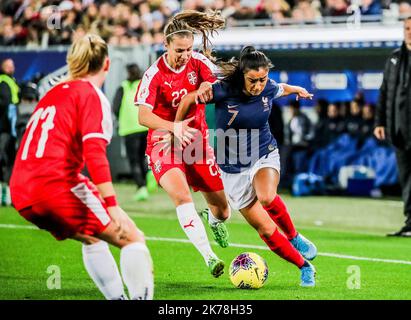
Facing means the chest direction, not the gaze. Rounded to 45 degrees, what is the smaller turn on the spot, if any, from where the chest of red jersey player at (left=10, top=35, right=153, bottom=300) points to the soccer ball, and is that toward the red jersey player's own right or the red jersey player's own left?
0° — they already face it

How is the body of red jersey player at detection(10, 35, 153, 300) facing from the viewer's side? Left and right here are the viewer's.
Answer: facing away from the viewer and to the right of the viewer
